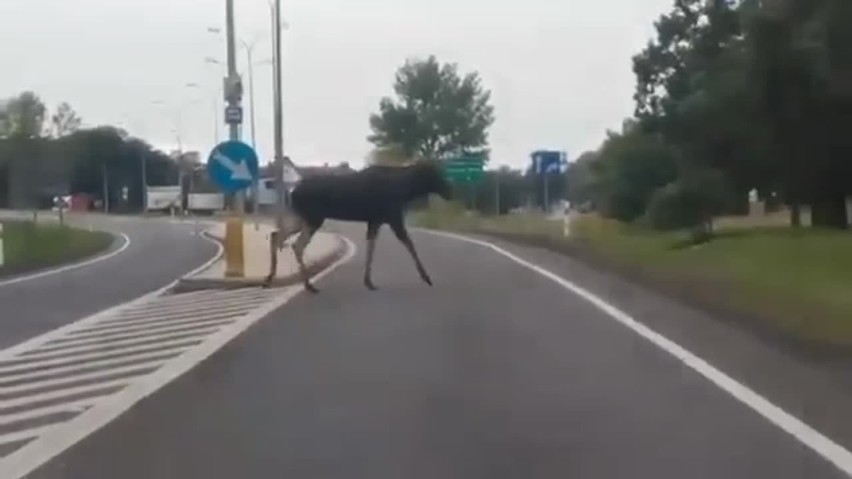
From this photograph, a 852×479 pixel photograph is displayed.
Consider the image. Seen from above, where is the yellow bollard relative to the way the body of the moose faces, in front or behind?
behind

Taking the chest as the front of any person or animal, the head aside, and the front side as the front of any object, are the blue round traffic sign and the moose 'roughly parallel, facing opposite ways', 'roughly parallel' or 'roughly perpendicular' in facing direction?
roughly perpendicular

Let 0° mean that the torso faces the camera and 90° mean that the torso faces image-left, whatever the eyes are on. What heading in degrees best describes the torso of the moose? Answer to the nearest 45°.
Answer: approximately 270°

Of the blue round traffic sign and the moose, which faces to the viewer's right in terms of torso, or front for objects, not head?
the moose

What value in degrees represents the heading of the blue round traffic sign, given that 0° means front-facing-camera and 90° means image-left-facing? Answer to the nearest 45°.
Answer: approximately 0°

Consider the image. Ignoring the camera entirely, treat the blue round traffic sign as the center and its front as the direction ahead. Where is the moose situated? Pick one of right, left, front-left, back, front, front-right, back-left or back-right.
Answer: left

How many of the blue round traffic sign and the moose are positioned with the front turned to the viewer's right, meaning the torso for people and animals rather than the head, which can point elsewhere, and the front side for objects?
1

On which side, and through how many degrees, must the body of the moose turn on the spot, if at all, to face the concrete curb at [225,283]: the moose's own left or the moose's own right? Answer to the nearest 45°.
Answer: approximately 180°

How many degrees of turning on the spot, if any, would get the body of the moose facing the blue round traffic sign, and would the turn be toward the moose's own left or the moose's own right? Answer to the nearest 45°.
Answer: approximately 180°
